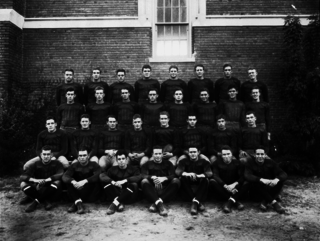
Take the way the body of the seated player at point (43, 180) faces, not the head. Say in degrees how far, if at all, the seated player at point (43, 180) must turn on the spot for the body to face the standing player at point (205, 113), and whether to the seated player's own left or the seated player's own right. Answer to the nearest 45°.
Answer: approximately 90° to the seated player's own left

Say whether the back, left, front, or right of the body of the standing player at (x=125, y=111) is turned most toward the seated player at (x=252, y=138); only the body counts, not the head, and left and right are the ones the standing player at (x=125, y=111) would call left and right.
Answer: left

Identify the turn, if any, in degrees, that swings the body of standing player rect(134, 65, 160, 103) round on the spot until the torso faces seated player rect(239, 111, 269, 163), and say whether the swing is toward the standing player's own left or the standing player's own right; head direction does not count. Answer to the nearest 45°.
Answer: approximately 45° to the standing player's own left

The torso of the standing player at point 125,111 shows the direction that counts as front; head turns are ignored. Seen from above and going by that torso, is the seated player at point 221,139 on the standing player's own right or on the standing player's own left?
on the standing player's own left

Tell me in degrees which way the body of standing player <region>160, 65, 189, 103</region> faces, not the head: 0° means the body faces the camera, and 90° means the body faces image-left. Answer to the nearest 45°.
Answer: approximately 0°

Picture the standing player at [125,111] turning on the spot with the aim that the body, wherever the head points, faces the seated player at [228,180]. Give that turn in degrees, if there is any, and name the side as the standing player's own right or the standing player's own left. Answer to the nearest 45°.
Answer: approximately 45° to the standing player's own left

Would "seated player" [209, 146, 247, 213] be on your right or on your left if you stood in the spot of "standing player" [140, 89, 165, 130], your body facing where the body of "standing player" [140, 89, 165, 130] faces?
on your left

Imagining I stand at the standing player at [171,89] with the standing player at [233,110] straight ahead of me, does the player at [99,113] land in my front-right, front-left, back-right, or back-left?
back-right
